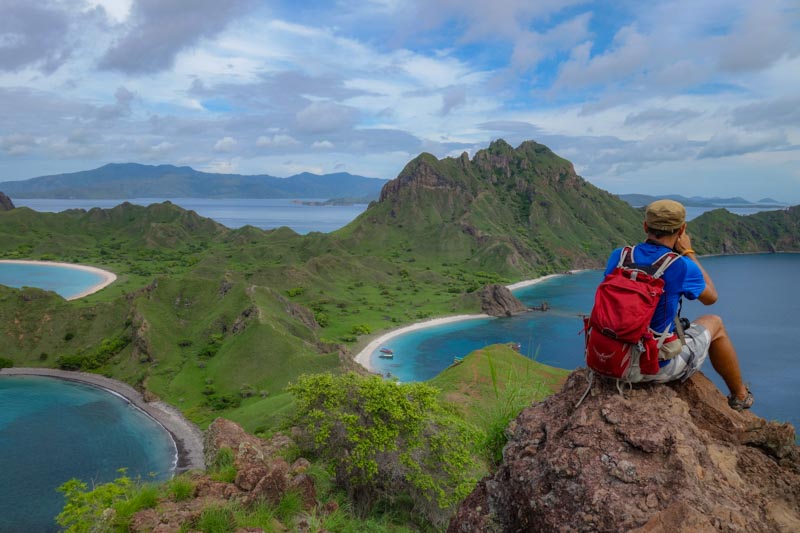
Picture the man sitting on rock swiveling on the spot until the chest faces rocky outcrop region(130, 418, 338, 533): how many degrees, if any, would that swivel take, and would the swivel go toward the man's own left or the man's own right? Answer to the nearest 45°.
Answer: approximately 135° to the man's own left

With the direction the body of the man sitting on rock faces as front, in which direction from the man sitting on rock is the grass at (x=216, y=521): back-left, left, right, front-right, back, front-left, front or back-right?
back-left

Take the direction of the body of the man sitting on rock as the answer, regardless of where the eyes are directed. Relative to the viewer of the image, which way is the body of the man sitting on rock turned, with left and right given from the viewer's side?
facing away from the viewer and to the right of the viewer

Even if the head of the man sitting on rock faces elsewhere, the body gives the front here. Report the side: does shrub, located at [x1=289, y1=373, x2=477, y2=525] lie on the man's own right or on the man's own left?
on the man's own left

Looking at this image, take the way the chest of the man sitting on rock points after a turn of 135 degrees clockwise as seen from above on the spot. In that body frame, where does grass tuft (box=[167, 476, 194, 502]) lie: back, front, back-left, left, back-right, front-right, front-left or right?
right

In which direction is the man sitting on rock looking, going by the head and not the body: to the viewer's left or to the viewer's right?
to the viewer's right

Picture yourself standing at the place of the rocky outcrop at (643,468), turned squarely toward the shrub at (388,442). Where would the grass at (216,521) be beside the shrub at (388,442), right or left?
left
